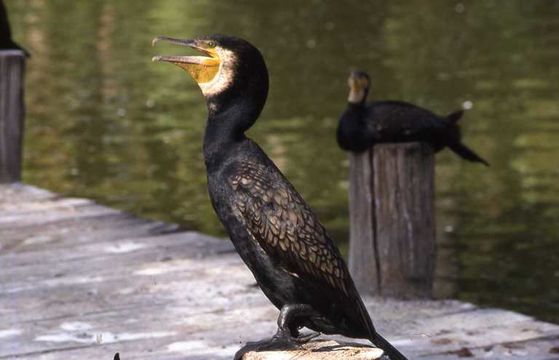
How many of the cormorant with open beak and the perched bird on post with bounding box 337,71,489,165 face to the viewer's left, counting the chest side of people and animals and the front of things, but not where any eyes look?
2

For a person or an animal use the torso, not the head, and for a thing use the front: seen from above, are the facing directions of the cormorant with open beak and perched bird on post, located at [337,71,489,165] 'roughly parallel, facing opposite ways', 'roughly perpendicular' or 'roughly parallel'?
roughly parallel

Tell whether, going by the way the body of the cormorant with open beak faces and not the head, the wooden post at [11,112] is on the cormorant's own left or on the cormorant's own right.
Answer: on the cormorant's own right

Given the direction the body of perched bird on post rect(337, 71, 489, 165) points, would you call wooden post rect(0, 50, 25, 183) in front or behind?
in front

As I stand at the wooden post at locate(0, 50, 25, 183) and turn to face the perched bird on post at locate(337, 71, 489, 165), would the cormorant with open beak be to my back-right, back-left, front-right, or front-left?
front-right

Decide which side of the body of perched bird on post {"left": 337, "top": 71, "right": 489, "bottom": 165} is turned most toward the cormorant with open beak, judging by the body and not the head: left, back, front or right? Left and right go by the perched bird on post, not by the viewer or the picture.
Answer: left

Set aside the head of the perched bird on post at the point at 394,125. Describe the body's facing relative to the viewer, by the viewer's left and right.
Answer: facing to the left of the viewer

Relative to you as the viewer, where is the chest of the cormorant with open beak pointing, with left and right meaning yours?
facing to the left of the viewer

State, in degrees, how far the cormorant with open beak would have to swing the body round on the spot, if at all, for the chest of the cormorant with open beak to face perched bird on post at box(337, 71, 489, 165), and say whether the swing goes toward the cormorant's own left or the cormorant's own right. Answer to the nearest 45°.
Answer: approximately 90° to the cormorant's own right
